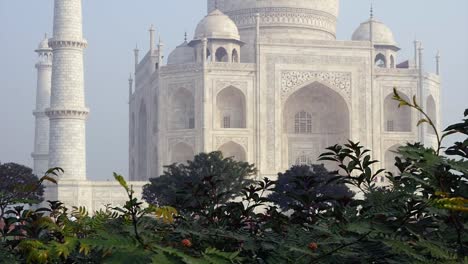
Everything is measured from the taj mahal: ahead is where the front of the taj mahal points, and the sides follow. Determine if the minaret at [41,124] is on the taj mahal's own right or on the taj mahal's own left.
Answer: on the taj mahal's own right

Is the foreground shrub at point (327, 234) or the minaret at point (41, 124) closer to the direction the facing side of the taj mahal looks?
the foreground shrub

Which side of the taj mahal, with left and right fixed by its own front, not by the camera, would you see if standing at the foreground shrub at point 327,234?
front

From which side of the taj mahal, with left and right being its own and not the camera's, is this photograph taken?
front
